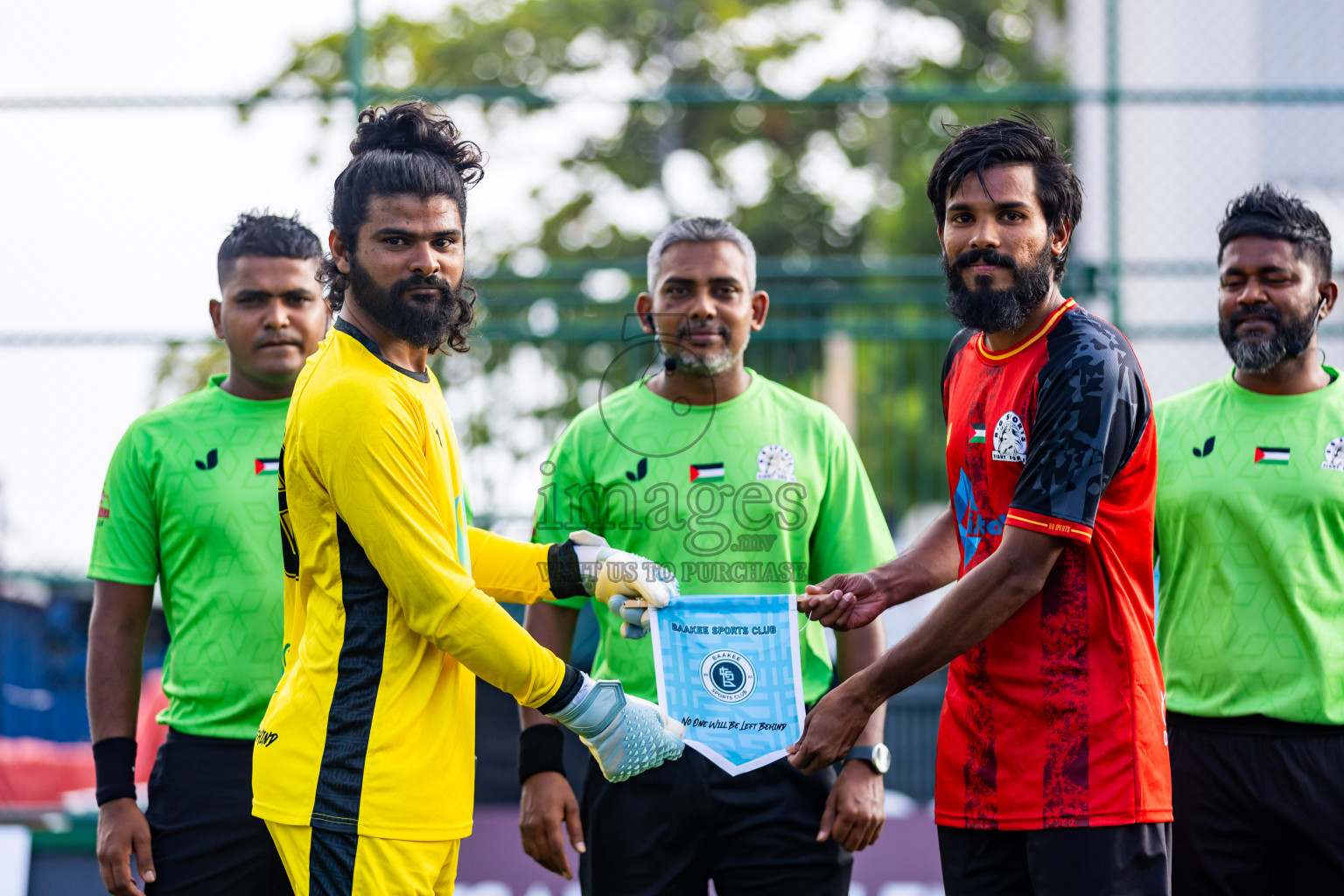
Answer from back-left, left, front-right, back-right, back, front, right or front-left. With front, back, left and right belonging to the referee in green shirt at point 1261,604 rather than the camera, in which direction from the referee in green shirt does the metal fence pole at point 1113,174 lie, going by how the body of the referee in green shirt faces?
back

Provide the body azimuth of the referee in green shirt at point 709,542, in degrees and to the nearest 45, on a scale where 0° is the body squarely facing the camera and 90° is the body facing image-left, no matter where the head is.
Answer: approximately 0°

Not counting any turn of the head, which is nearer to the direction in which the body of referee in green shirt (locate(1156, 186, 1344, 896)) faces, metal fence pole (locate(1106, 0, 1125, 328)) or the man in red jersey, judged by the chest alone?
the man in red jersey

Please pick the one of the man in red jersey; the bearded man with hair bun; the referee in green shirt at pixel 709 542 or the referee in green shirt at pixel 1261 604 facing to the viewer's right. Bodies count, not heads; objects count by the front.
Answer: the bearded man with hair bun

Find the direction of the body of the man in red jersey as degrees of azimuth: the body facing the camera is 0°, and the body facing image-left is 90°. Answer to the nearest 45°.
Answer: approximately 45°

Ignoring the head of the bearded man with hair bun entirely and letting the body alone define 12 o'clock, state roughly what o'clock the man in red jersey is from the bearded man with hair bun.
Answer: The man in red jersey is roughly at 12 o'clock from the bearded man with hair bun.

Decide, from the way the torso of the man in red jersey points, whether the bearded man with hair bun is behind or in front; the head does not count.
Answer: in front

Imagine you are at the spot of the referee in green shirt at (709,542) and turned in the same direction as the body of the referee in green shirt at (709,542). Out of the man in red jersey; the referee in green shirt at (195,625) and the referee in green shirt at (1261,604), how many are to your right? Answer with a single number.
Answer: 1

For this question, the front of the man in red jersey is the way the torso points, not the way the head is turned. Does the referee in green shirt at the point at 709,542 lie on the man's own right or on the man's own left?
on the man's own right

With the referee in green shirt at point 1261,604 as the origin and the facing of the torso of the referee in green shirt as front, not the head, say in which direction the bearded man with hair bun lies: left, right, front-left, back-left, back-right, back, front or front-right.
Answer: front-right
